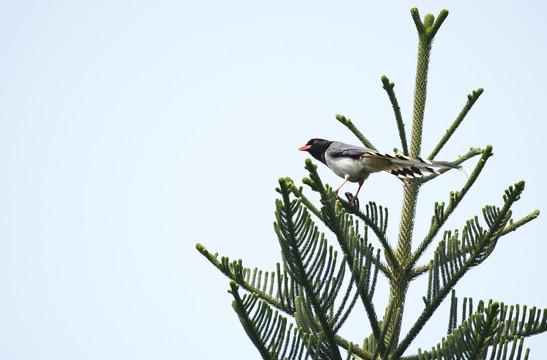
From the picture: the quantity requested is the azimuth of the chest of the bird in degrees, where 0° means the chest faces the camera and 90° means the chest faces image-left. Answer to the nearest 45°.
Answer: approximately 90°
